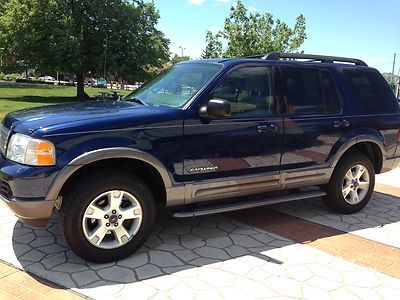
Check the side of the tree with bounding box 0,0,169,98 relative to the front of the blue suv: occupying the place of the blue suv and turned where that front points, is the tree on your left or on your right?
on your right

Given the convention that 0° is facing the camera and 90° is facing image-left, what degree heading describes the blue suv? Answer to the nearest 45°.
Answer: approximately 45°

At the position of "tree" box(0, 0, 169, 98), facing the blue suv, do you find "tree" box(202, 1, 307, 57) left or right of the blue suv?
left

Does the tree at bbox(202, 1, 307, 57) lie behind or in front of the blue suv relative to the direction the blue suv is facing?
behind
